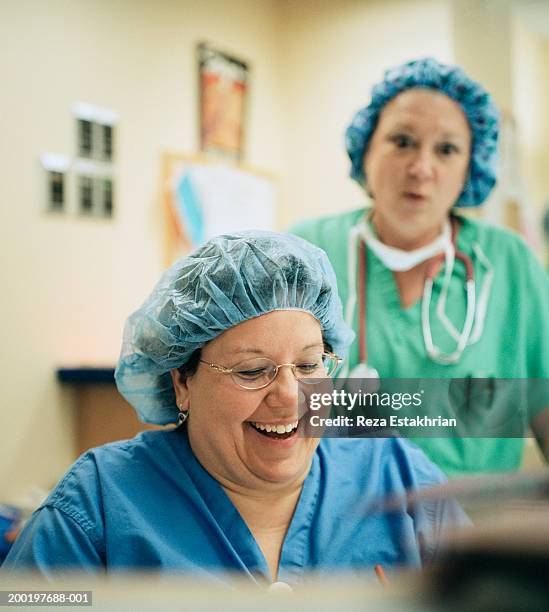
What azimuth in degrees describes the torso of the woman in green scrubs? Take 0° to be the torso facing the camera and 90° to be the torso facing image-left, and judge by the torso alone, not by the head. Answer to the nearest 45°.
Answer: approximately 0°

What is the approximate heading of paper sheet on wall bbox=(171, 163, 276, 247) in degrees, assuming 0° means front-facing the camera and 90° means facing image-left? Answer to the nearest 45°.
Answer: approximately 315°

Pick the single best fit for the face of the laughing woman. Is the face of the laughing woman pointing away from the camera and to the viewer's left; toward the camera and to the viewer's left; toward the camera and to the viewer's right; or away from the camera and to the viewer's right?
toward the camera and to the viewer's right
